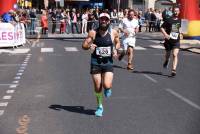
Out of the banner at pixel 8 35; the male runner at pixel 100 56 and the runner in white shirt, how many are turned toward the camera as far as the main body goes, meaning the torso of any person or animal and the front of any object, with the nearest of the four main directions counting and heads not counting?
3

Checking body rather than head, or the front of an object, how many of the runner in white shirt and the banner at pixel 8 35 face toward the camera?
2

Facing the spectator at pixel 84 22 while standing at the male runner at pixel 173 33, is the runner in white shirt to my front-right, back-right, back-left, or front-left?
front-left

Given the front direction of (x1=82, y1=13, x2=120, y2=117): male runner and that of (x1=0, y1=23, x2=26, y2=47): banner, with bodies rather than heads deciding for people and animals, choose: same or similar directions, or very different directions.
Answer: same or similar directions

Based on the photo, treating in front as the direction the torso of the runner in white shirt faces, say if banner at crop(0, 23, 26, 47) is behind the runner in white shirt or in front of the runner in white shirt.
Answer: behind

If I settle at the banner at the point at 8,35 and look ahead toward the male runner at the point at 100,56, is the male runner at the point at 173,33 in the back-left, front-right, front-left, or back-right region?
front-left

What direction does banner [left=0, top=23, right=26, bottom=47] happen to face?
toward the camera

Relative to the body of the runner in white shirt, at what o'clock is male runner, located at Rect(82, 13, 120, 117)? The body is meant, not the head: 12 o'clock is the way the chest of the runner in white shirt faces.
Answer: The male runner is roughly at 12 o'clock from the runner in white shirt.

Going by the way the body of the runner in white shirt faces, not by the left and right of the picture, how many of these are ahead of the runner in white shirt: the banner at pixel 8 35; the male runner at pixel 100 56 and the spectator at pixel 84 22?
1

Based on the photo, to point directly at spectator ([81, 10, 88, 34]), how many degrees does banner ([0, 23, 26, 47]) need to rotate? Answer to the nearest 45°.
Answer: approximately 135° to its left

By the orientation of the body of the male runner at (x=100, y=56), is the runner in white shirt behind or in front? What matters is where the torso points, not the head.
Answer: behind
